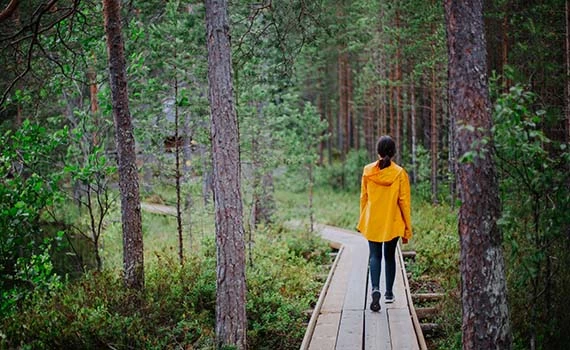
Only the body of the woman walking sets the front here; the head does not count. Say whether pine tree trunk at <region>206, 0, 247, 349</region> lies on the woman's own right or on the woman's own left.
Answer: on the woman's own left

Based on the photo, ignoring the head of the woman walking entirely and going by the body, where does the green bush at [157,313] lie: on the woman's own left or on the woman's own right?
on the woman's own left

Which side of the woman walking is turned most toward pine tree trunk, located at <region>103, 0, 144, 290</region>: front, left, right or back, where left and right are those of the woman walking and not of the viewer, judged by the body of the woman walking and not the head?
left

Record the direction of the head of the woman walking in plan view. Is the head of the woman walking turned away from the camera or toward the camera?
away from the camera

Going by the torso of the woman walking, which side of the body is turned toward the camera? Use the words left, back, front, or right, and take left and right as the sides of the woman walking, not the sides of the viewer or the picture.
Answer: back
